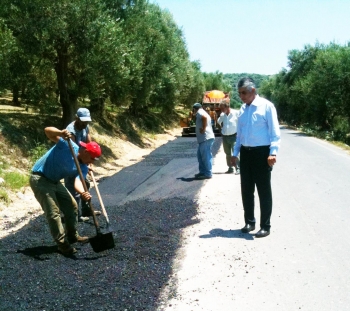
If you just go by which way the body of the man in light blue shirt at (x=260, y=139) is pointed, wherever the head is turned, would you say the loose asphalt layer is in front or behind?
in front

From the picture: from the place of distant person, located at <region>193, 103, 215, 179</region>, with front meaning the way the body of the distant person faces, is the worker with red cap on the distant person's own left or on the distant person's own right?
on the distant person's own left

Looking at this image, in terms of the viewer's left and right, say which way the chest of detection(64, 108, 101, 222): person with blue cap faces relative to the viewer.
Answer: facing the viewer and to the right of the viewer

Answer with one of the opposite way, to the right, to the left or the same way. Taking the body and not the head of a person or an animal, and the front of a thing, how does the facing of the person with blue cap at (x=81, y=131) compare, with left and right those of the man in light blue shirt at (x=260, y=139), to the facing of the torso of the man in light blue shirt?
to the left

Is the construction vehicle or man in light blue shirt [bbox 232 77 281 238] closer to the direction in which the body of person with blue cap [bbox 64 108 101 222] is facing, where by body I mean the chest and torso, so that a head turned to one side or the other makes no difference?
the man in light blue shirt

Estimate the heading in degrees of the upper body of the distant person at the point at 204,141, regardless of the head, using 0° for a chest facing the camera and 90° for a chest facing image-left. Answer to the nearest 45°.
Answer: approximately 90°

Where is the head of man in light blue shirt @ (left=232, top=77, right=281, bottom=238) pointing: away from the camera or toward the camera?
toward the camera

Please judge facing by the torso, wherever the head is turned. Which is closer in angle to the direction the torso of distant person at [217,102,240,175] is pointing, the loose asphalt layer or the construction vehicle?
the loose asphalt layer

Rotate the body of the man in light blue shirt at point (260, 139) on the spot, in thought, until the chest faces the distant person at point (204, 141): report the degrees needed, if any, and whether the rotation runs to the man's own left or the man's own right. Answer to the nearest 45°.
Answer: approximately 135° to the man's own right

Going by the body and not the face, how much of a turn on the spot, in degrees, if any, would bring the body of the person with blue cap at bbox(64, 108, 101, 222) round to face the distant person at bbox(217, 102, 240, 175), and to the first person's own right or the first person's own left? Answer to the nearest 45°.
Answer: approximately 90° to the first person's own left

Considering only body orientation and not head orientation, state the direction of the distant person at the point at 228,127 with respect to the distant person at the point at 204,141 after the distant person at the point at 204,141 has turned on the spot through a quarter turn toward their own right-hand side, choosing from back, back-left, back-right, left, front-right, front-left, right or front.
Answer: front-right

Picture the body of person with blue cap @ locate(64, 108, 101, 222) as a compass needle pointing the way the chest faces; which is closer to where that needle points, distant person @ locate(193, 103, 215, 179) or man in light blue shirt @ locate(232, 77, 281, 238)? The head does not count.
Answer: the man in light blue shirt

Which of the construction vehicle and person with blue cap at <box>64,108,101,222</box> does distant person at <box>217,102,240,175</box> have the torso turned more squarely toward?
the person with blue cap

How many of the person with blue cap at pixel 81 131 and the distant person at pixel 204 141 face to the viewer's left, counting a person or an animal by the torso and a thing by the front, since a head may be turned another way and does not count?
1
